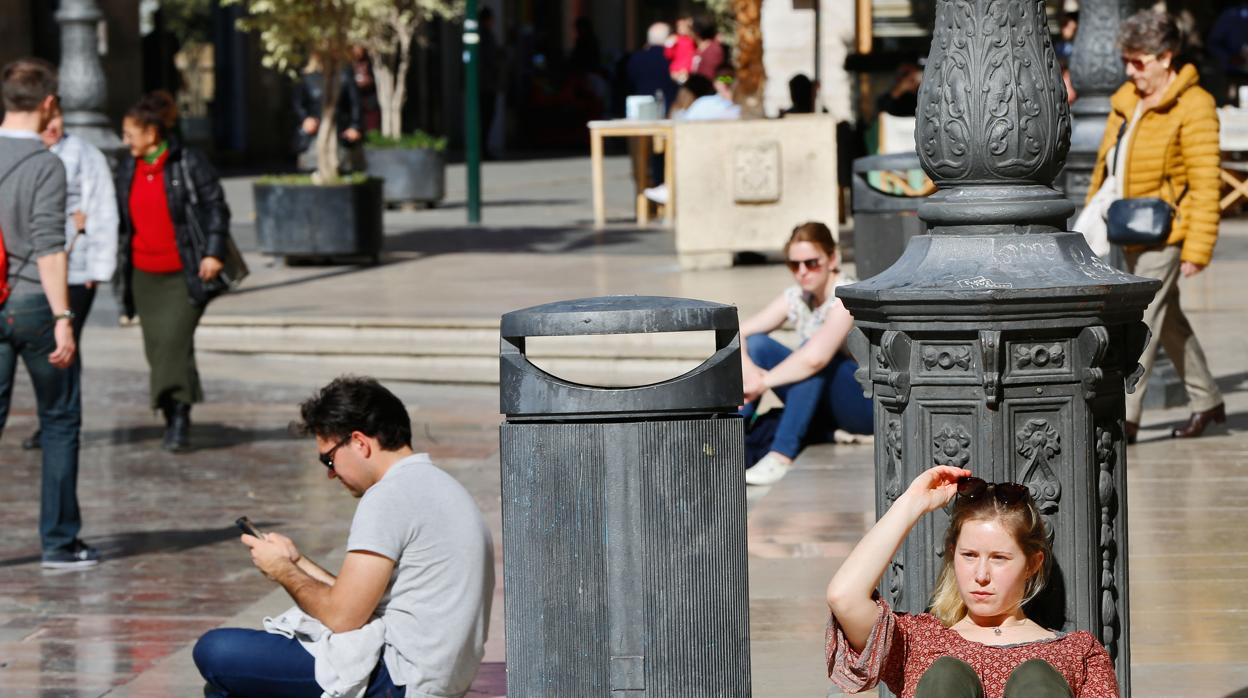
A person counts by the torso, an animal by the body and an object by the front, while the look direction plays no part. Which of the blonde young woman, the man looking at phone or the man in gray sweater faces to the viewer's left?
the man looking at phone

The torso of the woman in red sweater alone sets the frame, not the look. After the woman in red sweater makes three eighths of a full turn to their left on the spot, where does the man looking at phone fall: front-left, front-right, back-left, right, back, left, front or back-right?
right

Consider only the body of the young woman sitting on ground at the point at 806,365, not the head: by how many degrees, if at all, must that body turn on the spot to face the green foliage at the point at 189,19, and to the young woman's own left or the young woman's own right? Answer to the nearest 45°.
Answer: approximately 135° to the young woman's own right

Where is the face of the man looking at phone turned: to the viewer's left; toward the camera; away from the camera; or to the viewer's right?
to the viewer's left

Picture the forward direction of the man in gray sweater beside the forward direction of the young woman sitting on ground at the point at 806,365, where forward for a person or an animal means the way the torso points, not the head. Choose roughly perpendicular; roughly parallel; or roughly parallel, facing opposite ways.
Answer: roughly parallel, facing opposite ways

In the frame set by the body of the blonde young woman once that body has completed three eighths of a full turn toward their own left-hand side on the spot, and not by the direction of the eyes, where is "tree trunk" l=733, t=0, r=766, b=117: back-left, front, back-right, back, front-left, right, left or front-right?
front-left

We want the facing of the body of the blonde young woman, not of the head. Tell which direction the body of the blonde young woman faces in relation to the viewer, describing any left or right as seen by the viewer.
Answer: facing the viewer

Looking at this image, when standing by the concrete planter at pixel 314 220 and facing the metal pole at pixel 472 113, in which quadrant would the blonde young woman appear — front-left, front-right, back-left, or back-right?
back-right

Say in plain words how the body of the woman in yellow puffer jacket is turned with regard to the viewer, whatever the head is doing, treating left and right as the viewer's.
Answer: facing the viewer and to the left of the viewer

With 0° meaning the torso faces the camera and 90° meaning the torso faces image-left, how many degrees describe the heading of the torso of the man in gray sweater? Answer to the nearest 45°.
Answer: approximately 225°

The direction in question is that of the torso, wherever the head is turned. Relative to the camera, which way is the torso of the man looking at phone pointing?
to the viewer's left

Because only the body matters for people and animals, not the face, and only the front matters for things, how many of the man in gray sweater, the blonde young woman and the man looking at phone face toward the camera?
1

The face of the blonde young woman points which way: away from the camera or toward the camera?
toward the camera

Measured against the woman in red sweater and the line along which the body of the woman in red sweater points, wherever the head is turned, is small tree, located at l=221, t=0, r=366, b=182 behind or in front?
behind

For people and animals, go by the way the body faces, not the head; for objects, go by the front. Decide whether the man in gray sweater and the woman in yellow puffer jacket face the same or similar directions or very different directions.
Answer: very different directions

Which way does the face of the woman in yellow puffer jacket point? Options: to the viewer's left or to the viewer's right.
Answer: to the viewer's left

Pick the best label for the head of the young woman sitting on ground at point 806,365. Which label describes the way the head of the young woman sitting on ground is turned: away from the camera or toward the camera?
toward the camera
